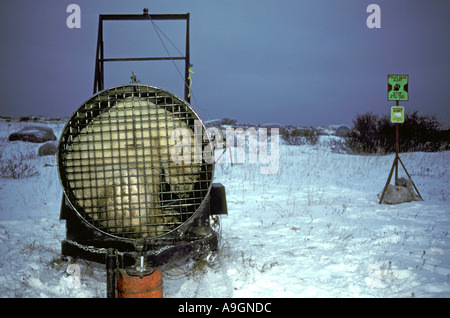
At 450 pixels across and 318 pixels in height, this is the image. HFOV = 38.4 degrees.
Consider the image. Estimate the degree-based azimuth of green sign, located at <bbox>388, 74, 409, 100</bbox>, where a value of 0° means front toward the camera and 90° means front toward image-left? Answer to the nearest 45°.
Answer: approximately 0°

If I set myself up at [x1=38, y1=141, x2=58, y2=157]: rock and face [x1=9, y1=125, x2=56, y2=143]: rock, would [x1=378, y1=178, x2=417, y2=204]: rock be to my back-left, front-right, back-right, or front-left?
back-right

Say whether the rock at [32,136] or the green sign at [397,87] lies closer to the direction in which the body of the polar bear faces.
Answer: the green sign
